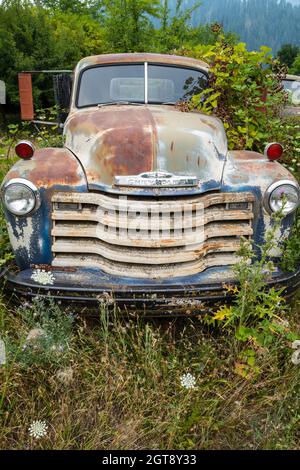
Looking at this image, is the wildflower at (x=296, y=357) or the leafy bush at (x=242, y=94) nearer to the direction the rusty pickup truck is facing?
the wildflower

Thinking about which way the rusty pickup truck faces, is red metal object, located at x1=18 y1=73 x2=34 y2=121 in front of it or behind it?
behind

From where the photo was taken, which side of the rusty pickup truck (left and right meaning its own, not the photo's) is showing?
front

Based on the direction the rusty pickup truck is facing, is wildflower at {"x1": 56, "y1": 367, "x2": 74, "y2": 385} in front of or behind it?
in front

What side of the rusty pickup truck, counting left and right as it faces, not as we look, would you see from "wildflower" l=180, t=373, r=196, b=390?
front

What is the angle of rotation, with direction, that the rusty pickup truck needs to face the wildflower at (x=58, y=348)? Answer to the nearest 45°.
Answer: approximately 45° to its right

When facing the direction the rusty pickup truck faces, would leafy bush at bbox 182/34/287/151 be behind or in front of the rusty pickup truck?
behind

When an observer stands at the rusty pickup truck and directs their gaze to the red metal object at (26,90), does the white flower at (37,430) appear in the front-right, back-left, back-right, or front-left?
back-left

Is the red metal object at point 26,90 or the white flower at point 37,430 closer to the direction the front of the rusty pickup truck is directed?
the white flower

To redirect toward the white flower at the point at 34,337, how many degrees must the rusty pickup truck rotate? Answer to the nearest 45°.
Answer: approximately 45° to its right

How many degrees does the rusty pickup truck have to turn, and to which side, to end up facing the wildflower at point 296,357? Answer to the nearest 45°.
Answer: approximately 45° to its left
